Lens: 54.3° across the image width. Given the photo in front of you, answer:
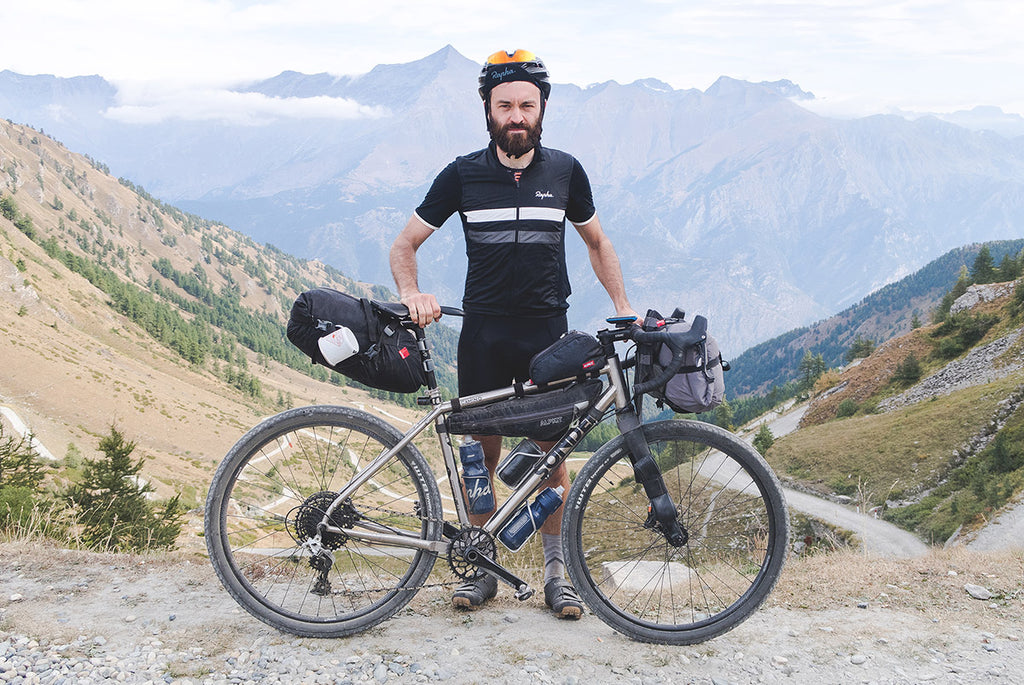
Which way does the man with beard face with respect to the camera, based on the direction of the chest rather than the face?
toward the camera

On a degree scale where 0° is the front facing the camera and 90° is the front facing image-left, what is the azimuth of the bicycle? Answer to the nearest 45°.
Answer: approximately 270°
